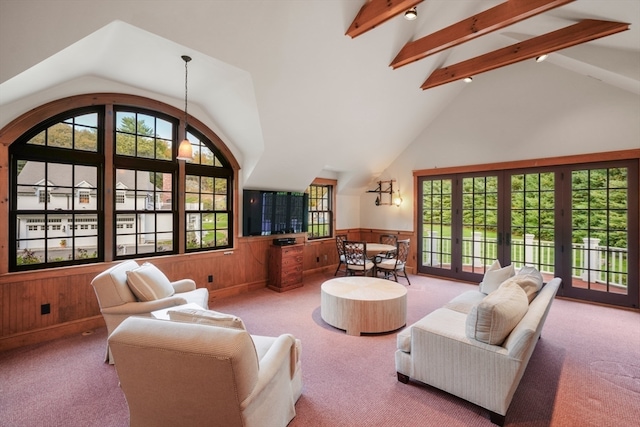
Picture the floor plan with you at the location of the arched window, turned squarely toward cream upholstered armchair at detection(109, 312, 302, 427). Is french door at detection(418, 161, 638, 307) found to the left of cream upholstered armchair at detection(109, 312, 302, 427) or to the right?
left

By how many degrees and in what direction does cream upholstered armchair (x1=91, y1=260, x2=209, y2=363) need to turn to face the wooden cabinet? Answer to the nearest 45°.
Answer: approximately 45° to its left

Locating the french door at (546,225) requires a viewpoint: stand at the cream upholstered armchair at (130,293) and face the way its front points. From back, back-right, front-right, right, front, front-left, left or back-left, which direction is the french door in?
front

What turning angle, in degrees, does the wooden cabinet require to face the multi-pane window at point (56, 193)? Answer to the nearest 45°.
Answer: approximately 90° to its right

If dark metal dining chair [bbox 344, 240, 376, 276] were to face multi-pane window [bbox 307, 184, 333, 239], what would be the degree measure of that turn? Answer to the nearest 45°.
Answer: approximately 90° to its left

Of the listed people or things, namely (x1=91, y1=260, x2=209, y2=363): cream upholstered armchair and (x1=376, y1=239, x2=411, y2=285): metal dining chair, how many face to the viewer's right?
1

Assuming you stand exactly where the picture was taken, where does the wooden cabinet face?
facing the viewer and to the right of the viewer

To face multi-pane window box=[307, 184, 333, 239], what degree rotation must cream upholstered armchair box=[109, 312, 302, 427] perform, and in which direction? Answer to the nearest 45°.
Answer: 0° — it already faces it

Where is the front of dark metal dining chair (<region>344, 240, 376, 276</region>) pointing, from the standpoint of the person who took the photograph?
facing away from the viewer and to the right of the viewer

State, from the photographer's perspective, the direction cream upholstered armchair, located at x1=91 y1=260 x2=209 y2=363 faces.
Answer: facing to the right of the viewer

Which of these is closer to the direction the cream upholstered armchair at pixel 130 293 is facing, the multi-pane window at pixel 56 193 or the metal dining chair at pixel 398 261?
the metal dining chair

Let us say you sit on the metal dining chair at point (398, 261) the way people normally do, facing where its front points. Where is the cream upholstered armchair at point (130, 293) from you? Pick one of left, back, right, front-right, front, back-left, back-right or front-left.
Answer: left

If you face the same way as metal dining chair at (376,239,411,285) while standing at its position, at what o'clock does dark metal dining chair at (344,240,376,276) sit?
dark metal dining chair at (344,240,376,276) is roughly at 10 o'clock from metal dining chair at (376,239,411,285).

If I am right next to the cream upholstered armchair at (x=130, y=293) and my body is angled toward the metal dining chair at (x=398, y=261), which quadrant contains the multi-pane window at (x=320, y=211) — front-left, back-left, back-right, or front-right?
front-left

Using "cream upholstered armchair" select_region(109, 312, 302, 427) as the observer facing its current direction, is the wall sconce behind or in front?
in front
